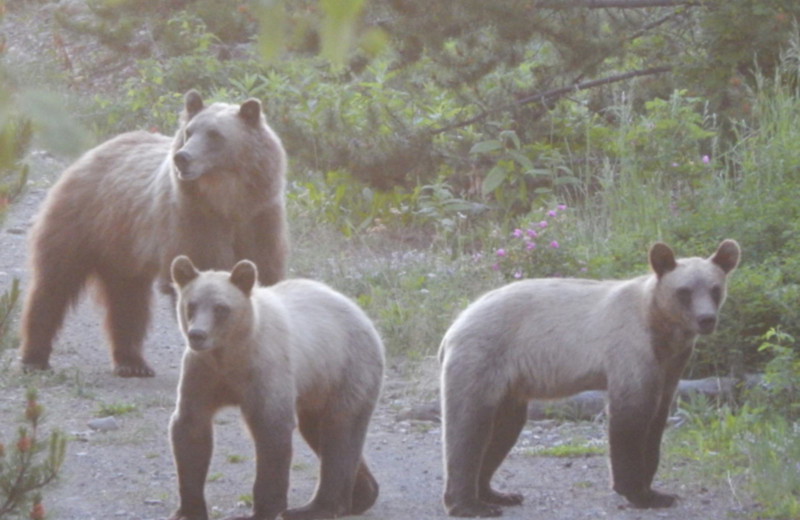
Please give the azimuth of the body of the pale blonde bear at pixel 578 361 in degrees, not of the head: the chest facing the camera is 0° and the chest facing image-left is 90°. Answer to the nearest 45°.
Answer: approximately 270°

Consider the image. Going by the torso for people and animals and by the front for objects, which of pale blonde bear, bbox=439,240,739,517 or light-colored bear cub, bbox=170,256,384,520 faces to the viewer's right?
the pale blonde bear

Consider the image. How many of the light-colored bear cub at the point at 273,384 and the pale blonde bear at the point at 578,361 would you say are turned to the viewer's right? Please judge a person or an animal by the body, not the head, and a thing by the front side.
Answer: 1

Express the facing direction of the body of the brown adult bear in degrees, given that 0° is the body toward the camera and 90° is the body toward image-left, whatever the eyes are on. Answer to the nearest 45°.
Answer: approximately 315°

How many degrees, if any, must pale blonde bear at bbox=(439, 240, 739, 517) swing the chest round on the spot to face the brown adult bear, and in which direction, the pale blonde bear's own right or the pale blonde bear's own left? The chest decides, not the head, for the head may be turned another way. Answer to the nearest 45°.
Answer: approximately 135° to the pale blonde bear's own left

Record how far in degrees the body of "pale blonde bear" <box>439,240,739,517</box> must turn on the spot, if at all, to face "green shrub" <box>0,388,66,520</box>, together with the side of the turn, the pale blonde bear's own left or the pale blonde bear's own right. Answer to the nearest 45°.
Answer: approximately 135° to the pale blonde bear's own right
